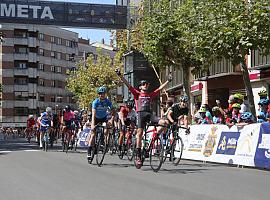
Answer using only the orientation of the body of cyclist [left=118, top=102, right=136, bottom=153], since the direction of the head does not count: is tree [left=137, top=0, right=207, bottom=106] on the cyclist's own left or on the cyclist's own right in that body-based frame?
on the cyclist's own left

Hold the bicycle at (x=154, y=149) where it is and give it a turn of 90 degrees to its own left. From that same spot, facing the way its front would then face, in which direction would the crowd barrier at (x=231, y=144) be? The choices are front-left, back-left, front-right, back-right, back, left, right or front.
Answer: front

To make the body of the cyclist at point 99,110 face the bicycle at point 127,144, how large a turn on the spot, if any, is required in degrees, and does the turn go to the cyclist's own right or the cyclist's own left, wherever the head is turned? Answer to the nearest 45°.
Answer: approximately 135° to the cyclist's own left

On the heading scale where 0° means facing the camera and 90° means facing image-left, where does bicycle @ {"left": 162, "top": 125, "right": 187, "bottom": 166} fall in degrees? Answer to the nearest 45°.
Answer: approximately 315°

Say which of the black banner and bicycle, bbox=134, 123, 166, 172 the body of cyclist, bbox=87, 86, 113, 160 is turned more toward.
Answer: the bicycle

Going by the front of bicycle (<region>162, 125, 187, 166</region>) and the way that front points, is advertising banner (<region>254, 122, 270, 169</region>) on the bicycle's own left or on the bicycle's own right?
on the bicycle's own left

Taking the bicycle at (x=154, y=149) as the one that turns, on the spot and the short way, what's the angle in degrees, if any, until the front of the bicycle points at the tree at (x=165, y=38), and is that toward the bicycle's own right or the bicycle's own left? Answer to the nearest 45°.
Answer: approximately 135° to the bicycle's own left

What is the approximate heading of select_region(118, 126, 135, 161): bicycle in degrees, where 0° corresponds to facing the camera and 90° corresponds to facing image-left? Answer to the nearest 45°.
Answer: approximately 315°

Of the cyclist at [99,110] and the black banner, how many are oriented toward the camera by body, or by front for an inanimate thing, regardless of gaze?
2

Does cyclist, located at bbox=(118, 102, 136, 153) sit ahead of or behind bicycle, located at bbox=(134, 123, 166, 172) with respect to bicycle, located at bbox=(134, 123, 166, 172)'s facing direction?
behind

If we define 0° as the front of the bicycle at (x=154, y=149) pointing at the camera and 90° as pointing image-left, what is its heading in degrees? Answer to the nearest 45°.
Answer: approximately 315°
